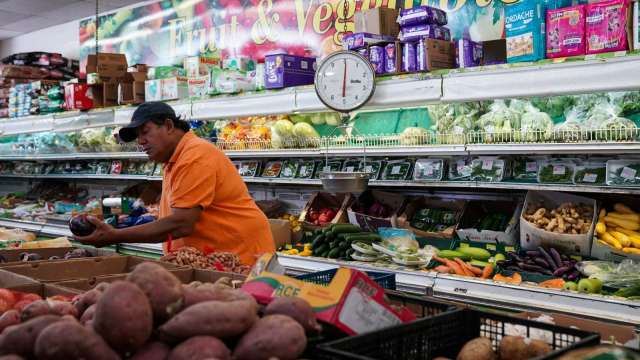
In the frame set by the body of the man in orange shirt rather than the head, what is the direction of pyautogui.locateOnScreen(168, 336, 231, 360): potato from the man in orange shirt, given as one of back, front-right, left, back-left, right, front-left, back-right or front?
left

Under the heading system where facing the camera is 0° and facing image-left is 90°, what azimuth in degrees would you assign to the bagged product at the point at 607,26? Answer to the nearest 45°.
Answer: approximately 0°

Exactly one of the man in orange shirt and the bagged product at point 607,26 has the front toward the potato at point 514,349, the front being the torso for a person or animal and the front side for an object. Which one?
the bagged product

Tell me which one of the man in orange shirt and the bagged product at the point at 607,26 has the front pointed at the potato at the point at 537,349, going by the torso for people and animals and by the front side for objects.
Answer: the bagged product

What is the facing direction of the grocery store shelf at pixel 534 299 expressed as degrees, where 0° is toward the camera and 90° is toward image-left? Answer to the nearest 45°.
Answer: approximately 45°

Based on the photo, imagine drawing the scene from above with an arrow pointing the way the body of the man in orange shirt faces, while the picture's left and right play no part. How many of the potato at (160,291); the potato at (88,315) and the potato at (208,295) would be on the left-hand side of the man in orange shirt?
3

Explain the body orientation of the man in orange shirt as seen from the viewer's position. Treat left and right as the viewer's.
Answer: facing to the left of the viewer

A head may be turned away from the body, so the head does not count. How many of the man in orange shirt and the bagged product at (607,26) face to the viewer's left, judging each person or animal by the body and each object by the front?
1

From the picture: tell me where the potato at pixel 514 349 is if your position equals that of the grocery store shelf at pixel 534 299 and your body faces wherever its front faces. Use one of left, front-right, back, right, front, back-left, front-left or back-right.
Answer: front-left
